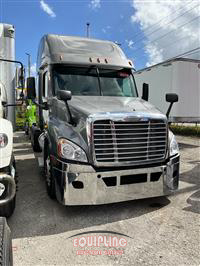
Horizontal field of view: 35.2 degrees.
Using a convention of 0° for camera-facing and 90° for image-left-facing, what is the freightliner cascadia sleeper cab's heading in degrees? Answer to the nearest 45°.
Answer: approximately 315°

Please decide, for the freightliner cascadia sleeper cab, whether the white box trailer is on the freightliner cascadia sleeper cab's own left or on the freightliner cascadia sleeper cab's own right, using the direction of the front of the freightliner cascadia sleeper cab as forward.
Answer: on the freightliner cascadia sleeper cab's own left
